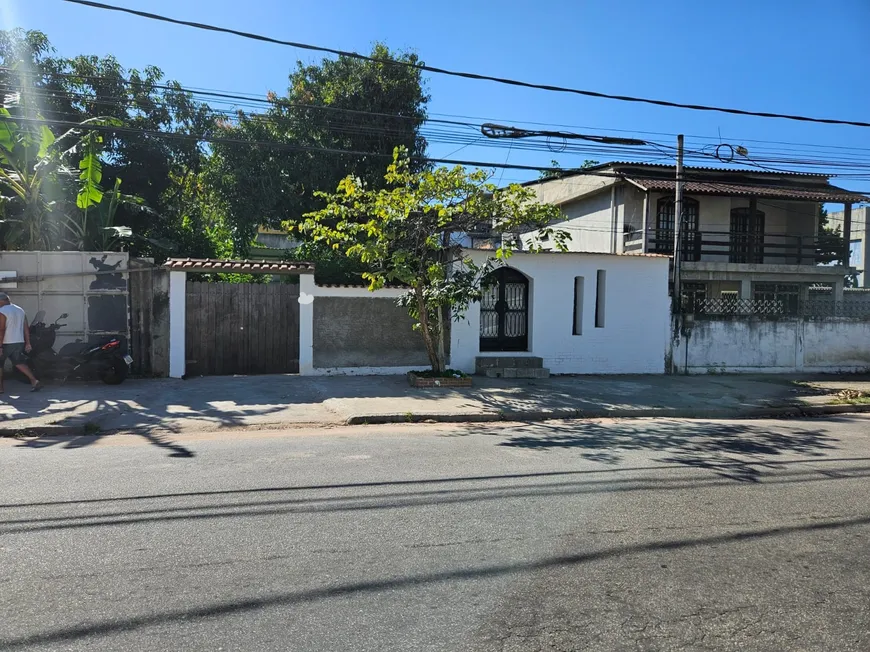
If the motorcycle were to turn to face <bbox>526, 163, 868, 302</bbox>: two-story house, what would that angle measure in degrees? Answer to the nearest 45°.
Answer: approximately 180°

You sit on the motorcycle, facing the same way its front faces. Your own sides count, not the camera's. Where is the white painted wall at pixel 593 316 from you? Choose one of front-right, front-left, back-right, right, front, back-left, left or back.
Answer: back

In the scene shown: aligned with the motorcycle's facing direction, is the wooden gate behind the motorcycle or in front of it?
behind

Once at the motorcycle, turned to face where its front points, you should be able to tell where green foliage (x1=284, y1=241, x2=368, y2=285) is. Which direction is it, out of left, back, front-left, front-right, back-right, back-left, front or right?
back

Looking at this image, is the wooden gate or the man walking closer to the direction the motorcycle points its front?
the man walking

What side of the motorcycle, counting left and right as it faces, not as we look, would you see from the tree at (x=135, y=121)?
right

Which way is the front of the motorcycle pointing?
to the viewer's left

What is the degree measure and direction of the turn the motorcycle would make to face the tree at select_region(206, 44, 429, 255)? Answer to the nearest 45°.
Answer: approximately 135° to its right

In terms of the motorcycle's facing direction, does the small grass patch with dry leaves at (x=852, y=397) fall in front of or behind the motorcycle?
behind

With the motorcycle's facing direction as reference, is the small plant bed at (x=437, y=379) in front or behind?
behind
